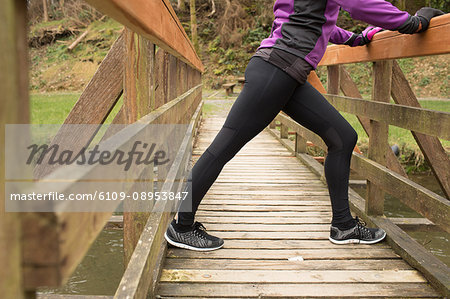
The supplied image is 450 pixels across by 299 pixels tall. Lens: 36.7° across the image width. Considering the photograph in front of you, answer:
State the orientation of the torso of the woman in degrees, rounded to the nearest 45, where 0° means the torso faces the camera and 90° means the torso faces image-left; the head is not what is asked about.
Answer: approximately 270°
